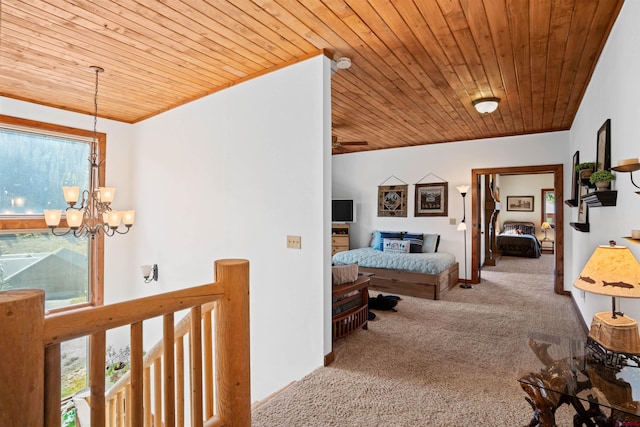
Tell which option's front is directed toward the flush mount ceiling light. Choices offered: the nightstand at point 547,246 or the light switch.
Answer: the nightstand

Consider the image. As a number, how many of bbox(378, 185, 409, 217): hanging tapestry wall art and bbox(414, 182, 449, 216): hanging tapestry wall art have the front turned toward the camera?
2

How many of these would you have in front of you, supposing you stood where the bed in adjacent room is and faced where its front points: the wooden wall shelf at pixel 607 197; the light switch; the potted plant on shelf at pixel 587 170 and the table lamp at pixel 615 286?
4

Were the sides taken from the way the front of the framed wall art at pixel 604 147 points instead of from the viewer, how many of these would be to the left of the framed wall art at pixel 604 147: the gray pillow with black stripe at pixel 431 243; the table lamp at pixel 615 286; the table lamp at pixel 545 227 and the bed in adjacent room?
1

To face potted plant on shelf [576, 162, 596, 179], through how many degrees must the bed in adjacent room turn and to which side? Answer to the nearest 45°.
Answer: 0° — it already faces it

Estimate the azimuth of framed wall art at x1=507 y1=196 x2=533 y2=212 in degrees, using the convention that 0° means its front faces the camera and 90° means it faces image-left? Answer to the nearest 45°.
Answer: approximately 0°

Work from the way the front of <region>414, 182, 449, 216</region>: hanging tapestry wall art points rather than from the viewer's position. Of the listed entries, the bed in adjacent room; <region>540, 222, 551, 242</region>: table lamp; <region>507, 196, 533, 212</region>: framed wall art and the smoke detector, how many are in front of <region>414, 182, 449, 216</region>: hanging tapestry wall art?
1

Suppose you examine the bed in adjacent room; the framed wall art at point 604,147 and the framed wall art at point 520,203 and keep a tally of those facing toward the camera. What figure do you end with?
2

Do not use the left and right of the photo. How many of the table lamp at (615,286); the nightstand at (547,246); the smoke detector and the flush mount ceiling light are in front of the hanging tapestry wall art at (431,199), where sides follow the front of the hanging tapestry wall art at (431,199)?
3

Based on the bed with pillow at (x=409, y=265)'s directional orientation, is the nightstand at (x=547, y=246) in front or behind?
behind

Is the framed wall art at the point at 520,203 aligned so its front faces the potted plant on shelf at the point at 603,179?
yes

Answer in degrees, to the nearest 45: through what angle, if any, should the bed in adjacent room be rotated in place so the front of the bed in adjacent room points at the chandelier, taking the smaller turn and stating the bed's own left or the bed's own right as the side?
0° — it already faces it
